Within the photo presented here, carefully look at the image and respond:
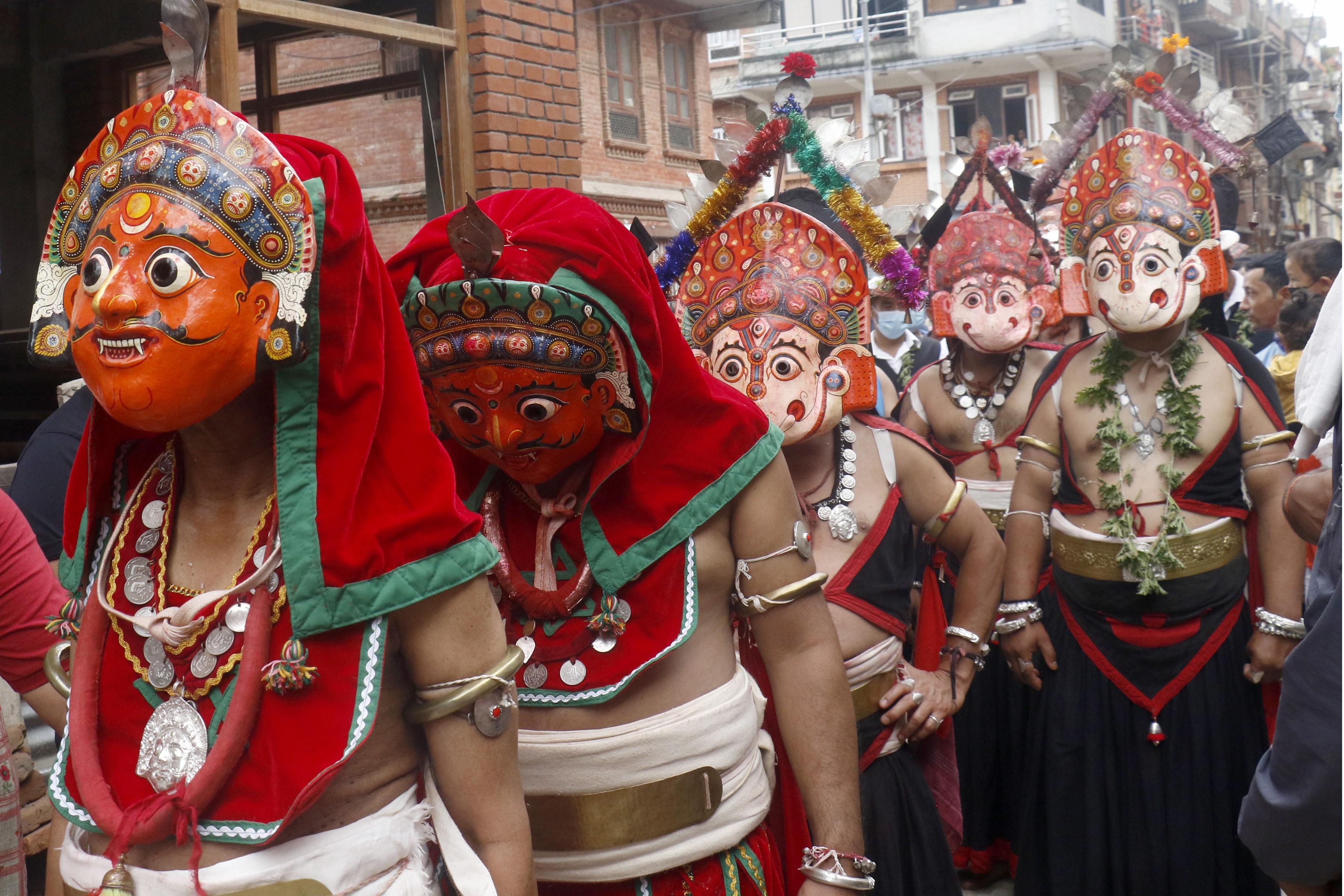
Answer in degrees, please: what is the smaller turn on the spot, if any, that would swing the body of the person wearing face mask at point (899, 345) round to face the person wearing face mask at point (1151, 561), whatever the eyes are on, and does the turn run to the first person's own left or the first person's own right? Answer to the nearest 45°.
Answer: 0° — they already face them

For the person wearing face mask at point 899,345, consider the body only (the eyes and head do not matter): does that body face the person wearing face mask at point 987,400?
yes

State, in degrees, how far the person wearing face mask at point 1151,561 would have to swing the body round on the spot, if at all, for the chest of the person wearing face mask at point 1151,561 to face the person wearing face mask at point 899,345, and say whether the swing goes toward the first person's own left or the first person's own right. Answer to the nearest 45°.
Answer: approximately 180°

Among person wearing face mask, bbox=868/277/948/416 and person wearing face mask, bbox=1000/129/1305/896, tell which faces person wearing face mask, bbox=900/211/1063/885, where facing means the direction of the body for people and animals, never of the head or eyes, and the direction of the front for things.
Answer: person wearing face mask, bbox=868/277/948/416

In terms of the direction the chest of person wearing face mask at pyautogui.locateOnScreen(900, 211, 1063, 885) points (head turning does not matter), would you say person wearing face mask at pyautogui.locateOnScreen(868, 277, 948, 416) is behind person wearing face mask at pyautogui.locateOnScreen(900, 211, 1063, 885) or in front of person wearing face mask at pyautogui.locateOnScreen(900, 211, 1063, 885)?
behind

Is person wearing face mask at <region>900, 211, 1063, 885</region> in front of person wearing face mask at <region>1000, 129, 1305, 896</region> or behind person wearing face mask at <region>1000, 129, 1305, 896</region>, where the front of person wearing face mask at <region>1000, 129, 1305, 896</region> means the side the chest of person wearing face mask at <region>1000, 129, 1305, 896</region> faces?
behind

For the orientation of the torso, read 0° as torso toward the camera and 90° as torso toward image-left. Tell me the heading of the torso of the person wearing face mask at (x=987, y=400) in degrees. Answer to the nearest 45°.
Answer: approximately 0°
